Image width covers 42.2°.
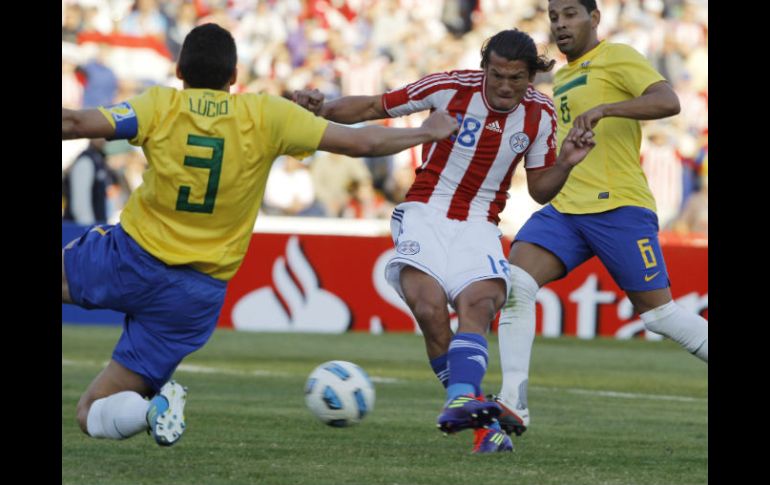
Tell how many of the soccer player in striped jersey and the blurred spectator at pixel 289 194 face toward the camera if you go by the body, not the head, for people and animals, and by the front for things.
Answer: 2

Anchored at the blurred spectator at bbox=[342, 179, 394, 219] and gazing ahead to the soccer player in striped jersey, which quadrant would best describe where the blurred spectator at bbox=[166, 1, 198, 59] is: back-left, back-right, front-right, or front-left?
back-right

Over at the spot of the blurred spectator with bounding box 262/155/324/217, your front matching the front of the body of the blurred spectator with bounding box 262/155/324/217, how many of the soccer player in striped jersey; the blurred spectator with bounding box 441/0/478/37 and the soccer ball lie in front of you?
2

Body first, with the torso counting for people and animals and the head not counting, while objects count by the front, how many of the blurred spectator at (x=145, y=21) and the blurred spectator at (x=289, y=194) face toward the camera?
2
